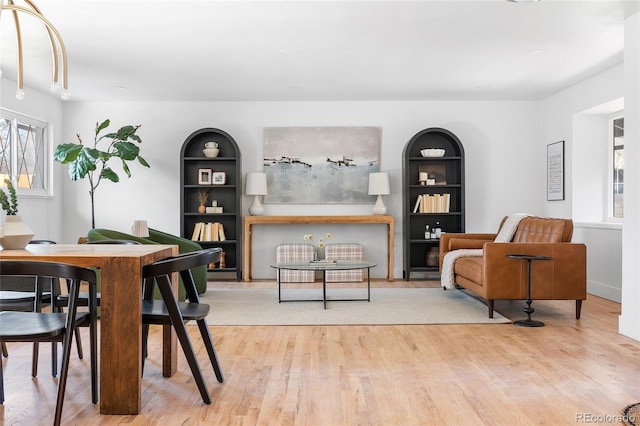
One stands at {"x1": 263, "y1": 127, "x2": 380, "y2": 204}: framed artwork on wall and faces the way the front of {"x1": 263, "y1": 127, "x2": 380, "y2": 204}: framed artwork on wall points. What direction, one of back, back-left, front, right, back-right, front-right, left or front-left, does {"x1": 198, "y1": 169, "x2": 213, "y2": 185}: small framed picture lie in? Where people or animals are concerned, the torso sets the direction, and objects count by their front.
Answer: right

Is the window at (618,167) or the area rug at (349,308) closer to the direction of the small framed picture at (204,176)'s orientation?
the area rug

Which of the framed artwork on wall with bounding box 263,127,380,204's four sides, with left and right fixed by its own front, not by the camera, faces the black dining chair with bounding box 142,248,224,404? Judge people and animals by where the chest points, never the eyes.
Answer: front

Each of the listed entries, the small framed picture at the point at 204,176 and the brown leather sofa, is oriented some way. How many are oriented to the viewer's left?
1

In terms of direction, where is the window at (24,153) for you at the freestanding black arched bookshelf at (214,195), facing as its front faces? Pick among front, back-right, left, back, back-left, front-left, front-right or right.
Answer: right

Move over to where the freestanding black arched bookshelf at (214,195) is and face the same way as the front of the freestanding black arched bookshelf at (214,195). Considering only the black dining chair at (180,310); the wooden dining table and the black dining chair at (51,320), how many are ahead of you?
3

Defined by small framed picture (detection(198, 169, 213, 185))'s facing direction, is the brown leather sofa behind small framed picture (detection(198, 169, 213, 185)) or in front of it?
in front

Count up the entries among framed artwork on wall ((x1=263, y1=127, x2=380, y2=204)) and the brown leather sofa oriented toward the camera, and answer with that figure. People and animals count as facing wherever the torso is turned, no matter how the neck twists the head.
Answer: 1

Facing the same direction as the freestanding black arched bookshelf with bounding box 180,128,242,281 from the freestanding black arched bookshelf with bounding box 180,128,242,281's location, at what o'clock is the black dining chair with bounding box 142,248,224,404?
The black dining chair is roughly at 12 o'clock from the freestanding black arched bookshelf.

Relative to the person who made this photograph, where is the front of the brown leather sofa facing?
facing to the left of the viewer
